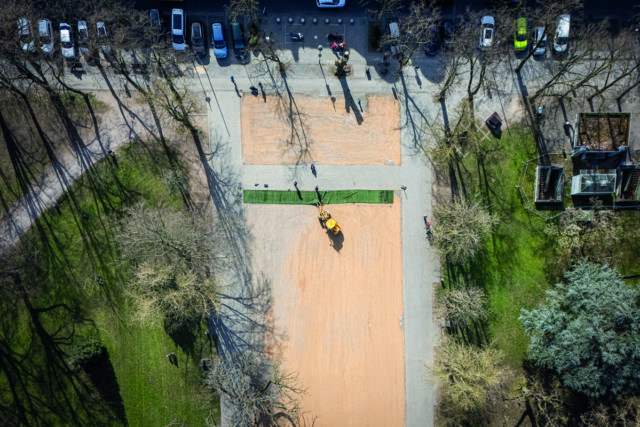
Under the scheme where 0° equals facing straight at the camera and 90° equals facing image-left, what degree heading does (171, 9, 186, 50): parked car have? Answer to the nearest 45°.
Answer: approximately 0°

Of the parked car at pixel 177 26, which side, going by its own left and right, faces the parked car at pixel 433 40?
left

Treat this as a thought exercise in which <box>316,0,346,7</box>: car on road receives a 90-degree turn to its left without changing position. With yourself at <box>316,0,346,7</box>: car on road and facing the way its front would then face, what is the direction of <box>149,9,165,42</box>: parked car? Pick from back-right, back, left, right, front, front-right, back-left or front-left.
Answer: left

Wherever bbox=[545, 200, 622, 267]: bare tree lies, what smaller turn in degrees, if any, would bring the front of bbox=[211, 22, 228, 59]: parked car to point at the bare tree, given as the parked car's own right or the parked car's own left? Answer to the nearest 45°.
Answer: approximately 90° to the parked car's own left

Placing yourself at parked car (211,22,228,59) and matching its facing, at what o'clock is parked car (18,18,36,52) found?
parked car (18,18,36,52) is roughly at 3 o'clock from parked car (211,22,228,59).

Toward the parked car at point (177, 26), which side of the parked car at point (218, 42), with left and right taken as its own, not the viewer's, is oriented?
right

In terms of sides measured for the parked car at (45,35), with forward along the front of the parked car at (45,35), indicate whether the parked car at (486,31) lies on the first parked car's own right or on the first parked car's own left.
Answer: on the first parked car's own left

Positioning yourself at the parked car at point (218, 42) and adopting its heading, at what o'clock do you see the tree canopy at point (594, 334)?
The tree canopy is roughly at 10 o'clock from the parked car.

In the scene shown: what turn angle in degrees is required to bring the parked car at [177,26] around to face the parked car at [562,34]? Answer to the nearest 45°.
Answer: approximately 90° to its left

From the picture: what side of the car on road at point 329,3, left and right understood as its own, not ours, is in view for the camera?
right
